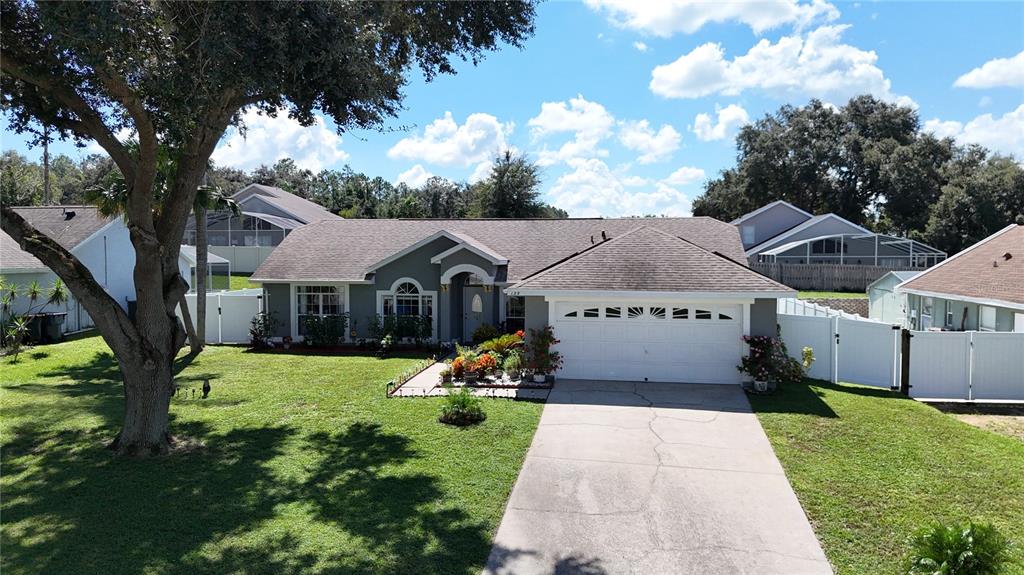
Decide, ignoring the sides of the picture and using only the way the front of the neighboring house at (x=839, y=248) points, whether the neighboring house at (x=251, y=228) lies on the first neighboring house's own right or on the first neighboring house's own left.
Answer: on the first neighboring house's own left

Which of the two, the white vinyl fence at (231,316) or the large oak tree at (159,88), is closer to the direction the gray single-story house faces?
the large oak tree

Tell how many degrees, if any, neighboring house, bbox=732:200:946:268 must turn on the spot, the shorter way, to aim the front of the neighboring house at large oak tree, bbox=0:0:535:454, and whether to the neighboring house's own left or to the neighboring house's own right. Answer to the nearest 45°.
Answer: approximately 180°

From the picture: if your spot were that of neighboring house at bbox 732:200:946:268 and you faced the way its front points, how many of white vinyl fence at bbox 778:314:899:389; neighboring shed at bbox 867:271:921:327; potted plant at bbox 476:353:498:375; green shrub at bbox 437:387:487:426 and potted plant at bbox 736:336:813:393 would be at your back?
5

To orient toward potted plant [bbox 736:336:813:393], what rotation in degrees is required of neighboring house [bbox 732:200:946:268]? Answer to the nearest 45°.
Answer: approximately 180°

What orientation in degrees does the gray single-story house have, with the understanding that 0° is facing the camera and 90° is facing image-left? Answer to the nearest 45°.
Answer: approximately 0°

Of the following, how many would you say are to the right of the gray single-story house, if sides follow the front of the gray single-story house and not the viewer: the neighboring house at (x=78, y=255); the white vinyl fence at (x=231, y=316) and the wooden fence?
2

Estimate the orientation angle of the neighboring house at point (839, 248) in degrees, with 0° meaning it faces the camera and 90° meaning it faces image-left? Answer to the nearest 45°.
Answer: approximately 180°

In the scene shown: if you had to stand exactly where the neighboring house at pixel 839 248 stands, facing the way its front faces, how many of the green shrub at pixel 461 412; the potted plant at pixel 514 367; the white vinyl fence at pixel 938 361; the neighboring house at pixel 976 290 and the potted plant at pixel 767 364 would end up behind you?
5

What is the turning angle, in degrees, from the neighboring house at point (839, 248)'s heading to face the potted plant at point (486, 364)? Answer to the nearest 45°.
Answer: approximately 180°

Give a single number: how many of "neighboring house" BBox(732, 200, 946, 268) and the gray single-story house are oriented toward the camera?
1

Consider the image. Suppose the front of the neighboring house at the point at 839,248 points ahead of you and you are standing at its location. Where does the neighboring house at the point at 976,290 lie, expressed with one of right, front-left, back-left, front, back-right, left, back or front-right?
back
